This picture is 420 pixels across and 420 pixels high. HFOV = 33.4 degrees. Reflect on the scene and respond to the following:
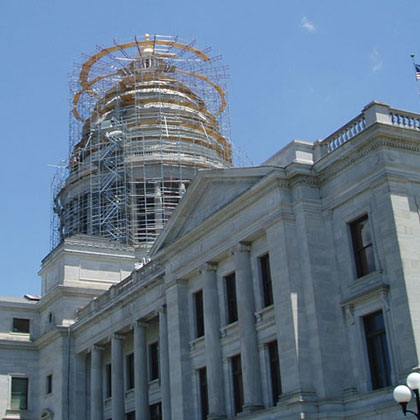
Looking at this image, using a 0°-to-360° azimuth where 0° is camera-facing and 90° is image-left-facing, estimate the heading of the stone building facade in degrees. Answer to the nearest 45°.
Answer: approximately 45°
